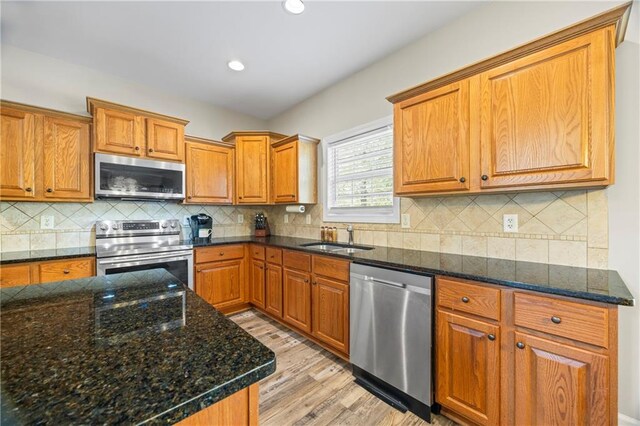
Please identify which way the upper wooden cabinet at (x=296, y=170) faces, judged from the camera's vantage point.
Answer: facing the viewer and to the left of the viewer

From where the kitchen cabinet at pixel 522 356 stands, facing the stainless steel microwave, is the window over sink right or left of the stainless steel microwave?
right

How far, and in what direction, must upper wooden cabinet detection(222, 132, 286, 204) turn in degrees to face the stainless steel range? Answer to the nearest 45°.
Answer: approximately 90° to its right

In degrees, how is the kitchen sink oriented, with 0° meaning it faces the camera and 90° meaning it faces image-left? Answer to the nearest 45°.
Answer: approximately 45°

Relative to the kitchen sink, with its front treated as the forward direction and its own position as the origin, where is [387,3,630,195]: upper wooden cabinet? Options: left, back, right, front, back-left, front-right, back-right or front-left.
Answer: left

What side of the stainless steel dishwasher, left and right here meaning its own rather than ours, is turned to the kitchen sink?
right

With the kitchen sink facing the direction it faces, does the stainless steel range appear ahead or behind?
ahead

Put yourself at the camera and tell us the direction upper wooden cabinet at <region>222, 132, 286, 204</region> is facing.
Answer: facing the viewer

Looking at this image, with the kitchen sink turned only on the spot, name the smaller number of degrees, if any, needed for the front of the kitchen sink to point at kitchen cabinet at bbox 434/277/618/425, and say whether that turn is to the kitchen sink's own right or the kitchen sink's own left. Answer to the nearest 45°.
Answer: approximately 90° to the kitchen sink's own left
